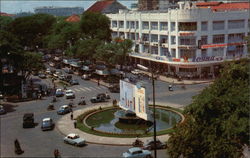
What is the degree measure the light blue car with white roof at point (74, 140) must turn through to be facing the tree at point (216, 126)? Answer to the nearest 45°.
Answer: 0° — it already faces it

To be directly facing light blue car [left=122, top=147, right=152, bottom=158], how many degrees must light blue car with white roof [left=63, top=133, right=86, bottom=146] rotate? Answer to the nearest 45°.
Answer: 0° — it already faces it

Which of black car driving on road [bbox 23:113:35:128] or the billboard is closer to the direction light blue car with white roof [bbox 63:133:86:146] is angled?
the billboard

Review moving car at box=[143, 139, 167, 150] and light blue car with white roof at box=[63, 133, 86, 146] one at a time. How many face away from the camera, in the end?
0

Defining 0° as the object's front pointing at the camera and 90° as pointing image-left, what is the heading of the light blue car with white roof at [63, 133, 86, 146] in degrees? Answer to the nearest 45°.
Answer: approximately 315°

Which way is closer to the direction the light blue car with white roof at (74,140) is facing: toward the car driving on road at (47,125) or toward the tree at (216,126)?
the tree

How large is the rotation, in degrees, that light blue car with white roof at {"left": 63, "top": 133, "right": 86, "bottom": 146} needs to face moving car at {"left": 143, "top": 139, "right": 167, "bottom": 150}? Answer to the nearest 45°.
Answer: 0° — it already faces it
